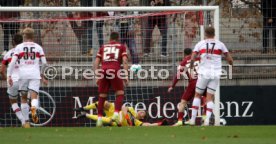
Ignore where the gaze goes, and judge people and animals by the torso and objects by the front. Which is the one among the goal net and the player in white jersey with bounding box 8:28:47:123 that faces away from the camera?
the player in white jersey

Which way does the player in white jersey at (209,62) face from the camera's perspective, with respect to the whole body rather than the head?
away from the camera

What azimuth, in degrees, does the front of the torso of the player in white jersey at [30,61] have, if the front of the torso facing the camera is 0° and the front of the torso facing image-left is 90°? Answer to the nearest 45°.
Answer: approximately 180°

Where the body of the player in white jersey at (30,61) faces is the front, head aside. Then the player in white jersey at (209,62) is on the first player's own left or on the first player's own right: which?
on the first player's own right

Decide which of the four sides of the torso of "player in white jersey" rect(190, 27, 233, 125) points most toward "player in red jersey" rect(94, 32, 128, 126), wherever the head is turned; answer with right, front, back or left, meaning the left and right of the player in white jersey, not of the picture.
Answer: left

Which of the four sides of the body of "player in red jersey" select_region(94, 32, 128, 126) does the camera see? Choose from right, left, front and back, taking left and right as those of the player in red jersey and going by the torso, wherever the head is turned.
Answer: back

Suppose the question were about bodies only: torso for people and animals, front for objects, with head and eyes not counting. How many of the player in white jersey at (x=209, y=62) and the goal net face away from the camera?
1

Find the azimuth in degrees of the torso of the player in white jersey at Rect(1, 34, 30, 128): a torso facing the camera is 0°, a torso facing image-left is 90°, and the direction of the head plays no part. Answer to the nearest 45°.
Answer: approximately 225°

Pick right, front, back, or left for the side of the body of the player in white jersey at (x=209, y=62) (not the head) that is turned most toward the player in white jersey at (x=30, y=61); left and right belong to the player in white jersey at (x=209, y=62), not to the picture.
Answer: left
